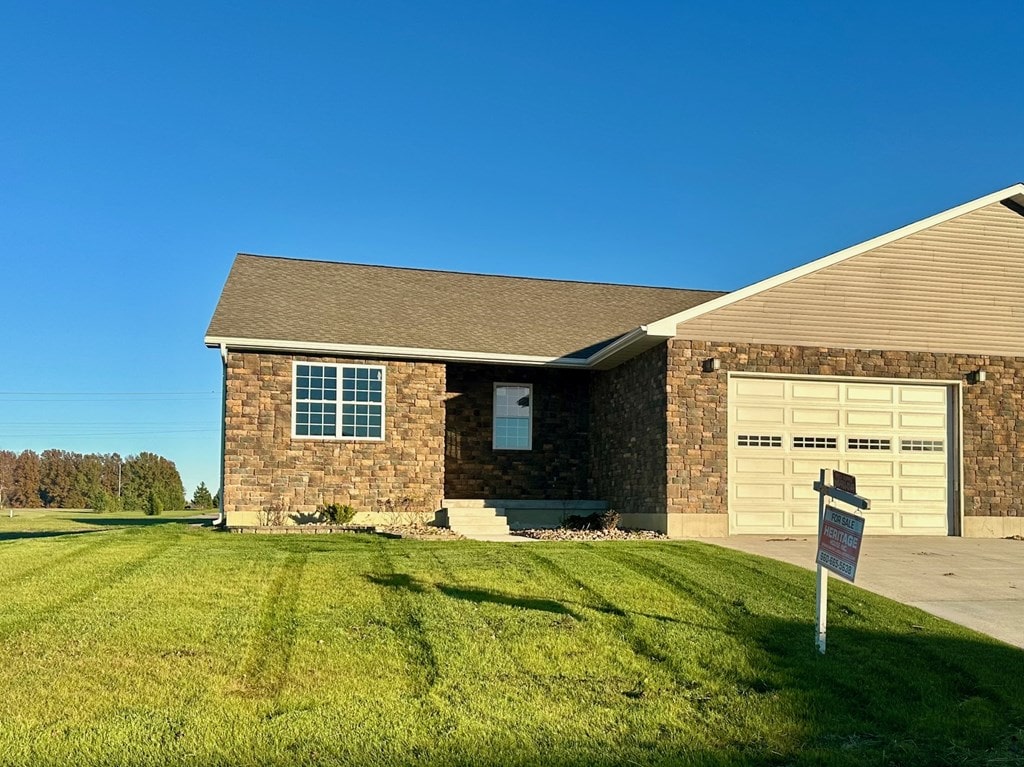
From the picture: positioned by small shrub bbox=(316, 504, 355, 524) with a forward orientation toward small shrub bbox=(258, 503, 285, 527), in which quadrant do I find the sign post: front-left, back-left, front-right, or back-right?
back-left

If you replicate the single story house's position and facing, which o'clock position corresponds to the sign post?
The sign post is roughly at 12 o'clock from the single story house.

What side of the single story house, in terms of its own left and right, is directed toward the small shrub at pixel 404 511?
right

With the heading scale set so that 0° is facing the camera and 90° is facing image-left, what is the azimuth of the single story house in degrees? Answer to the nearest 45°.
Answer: approximately 0°

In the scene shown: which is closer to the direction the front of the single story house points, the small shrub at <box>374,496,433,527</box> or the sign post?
the sign post
